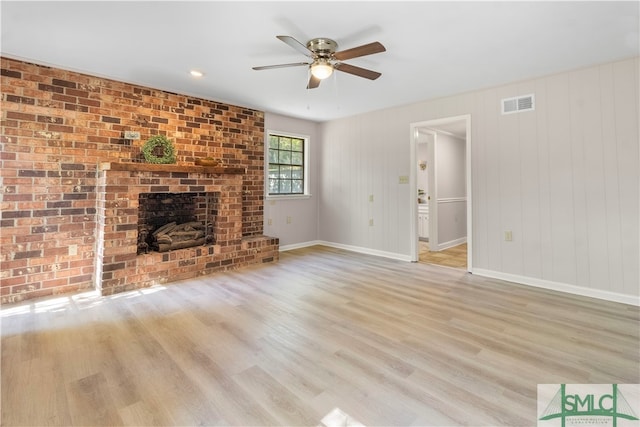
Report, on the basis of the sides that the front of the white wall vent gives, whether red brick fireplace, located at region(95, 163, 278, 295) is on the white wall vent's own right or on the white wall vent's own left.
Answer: on the white wall vent's own right

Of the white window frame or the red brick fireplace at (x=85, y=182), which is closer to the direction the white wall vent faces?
the red brick fireplace

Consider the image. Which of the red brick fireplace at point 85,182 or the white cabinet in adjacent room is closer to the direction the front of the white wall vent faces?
the red brick fireplace

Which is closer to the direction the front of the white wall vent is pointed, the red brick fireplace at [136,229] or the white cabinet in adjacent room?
the red brick fireplace

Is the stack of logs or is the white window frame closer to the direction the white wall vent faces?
the stack of logs

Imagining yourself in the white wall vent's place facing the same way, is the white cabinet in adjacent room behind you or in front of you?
behind

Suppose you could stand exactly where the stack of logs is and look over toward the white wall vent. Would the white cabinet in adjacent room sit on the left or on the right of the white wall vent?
left

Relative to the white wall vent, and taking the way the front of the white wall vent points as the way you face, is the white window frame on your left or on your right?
on your right

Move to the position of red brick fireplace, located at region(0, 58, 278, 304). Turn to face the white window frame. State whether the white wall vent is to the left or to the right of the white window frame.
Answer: right

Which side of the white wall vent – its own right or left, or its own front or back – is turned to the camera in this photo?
front
